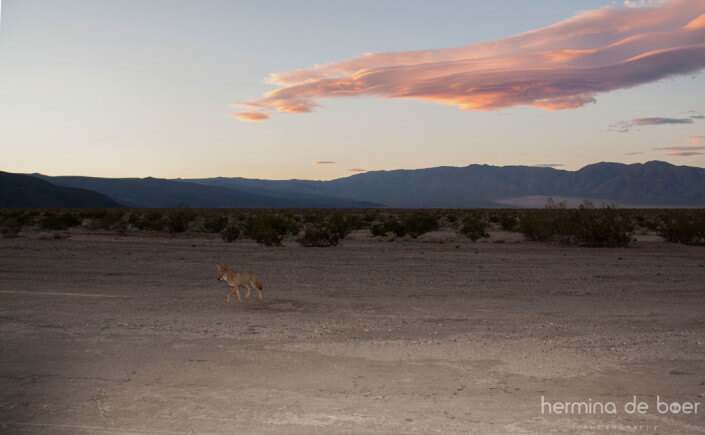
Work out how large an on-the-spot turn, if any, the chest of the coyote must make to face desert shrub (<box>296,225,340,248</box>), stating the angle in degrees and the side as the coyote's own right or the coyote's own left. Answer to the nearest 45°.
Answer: approximately 135° to the coyote's own right

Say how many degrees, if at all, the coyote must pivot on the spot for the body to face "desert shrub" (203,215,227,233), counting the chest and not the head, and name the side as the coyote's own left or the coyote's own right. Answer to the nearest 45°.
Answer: approximately 135° to the coyote's own right

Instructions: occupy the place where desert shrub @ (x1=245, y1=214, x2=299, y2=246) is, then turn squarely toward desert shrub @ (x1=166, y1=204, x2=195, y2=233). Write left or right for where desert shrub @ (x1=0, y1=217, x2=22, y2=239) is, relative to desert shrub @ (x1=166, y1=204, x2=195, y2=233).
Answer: left

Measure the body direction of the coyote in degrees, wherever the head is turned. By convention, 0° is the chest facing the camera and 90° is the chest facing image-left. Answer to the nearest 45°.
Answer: approximately 45°

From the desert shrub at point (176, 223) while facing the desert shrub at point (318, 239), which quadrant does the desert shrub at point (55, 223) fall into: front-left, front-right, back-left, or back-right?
back-right

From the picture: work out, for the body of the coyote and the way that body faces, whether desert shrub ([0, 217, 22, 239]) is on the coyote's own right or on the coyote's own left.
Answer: on the coyote's own right

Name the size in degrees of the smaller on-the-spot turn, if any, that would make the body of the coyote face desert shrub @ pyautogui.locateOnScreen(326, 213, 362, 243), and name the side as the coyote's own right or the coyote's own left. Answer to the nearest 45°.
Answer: approximately 135° to the coyote's own right

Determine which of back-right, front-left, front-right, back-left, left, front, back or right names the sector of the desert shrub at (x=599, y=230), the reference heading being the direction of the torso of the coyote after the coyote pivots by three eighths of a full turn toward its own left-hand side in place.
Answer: front-left

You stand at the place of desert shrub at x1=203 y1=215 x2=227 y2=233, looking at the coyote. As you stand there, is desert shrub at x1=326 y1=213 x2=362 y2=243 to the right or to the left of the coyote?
left

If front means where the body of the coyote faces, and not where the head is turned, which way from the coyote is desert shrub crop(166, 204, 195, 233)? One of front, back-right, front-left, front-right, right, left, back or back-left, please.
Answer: back-right
